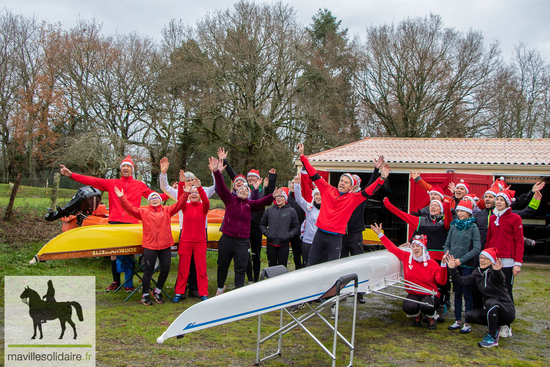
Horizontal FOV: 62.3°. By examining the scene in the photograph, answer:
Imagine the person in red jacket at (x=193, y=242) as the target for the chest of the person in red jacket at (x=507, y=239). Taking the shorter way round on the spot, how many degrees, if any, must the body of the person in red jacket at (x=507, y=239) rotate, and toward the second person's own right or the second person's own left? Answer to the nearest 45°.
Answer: approximately 45° to the second person's own right

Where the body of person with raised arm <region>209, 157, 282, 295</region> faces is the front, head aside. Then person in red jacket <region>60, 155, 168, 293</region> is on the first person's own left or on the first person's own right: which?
on the first person's own right

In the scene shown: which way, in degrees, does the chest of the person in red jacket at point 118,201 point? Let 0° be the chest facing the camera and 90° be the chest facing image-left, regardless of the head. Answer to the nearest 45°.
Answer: approximately 0°

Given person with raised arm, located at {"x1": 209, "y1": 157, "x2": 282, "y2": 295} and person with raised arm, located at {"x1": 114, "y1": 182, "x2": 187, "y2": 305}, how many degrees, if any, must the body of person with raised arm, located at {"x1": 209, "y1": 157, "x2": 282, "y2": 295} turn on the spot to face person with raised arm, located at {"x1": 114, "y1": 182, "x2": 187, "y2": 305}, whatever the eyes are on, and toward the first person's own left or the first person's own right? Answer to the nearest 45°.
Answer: approximately 90° to the first person's own right

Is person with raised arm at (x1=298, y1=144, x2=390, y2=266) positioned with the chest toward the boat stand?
yes

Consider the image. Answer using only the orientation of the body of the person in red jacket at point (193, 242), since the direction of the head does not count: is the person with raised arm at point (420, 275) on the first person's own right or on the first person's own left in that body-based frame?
on the first person's own left
